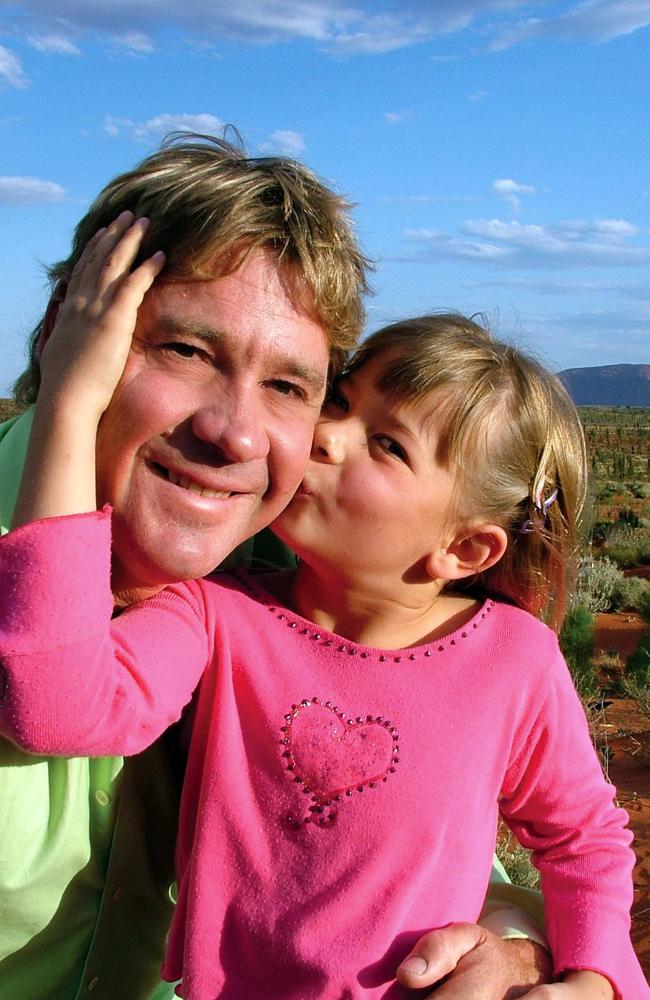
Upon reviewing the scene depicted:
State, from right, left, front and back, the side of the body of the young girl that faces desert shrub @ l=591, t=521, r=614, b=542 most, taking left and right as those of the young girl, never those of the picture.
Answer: back

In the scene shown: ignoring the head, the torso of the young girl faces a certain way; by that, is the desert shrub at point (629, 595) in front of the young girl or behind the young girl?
behind

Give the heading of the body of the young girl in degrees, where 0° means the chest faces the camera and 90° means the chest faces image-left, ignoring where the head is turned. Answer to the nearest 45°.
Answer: approximately 0°

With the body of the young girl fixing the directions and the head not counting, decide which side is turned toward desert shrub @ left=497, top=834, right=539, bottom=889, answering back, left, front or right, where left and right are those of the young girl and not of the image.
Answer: back

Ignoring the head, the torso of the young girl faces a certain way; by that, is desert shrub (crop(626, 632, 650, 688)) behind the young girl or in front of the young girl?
behind

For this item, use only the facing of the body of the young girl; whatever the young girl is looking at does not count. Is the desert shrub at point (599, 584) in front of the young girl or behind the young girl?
behind

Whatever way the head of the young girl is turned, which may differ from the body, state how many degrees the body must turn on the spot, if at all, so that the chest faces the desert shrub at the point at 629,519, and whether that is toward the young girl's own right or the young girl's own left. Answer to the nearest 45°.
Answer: approximately 180°

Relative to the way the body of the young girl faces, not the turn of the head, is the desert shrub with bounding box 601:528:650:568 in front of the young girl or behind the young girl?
behind
